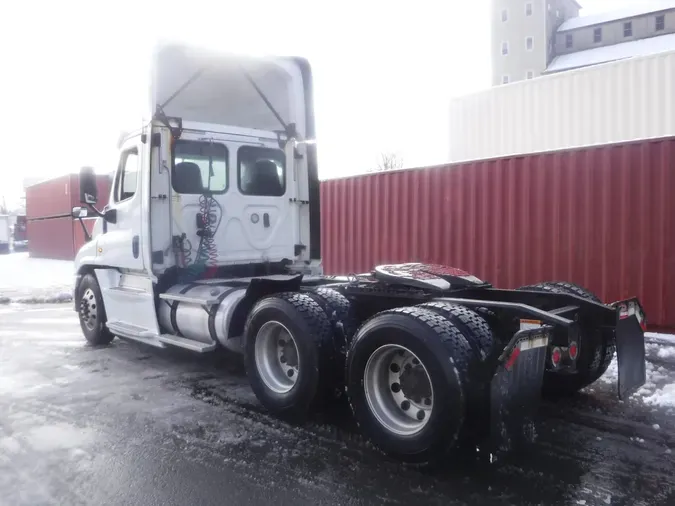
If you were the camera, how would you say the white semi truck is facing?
facing away from the viewer and to the left of the viewer

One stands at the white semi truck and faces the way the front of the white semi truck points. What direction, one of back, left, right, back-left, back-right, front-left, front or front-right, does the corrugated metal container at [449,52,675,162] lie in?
right

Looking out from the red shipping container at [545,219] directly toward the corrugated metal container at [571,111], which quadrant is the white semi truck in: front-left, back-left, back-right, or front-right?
back-left

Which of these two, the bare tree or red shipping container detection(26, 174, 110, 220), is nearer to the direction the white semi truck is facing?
the red shipping container

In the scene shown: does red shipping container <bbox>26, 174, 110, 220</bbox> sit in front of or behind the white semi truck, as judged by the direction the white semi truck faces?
in front

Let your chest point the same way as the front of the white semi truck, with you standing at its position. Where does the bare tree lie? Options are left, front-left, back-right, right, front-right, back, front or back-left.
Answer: front-right

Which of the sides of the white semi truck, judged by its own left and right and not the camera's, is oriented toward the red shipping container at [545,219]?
right
